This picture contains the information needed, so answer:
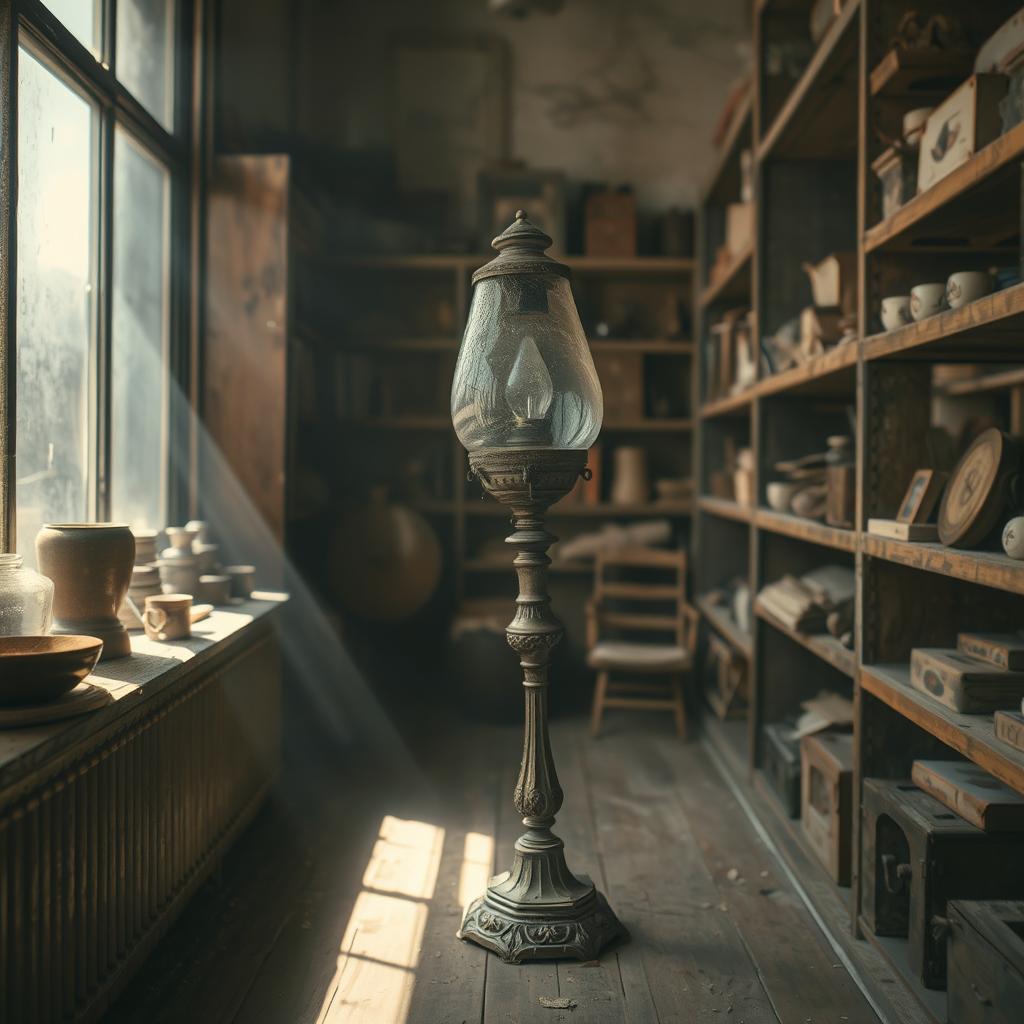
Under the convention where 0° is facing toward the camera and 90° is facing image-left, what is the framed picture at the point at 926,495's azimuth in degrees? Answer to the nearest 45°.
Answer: approximately 45°

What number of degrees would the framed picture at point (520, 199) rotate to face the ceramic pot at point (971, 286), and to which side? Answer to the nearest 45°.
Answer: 0° — it already faces it

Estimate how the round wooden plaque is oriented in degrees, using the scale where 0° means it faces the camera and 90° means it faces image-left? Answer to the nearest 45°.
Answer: approximately 45°

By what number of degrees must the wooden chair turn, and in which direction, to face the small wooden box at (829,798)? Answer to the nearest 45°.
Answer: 0° — it already faces it

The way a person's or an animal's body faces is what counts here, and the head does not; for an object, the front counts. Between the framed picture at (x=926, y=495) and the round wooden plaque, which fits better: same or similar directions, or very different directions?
same or similar directions

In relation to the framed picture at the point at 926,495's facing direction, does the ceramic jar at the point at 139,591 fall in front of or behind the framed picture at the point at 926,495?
in front

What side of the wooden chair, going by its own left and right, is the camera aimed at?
front

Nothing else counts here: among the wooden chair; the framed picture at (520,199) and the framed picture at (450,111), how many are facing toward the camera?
3

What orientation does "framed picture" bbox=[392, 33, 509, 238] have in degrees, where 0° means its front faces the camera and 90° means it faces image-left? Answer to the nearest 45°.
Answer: approximately 0°

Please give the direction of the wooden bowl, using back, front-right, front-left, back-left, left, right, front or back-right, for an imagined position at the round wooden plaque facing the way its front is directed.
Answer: front

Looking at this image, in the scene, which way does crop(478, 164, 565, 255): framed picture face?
toward the camera

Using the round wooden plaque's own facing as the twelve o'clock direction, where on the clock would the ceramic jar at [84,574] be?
The ceramic jar is roughly at 1 o'clock from the round wooden plaque.

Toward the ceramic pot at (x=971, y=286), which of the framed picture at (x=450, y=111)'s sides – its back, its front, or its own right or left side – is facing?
front

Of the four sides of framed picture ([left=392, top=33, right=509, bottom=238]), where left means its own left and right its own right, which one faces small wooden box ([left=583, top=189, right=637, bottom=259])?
left

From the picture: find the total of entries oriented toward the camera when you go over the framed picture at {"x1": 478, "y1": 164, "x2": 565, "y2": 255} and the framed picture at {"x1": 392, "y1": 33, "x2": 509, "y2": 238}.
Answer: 2

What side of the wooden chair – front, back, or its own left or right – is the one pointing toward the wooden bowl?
front
